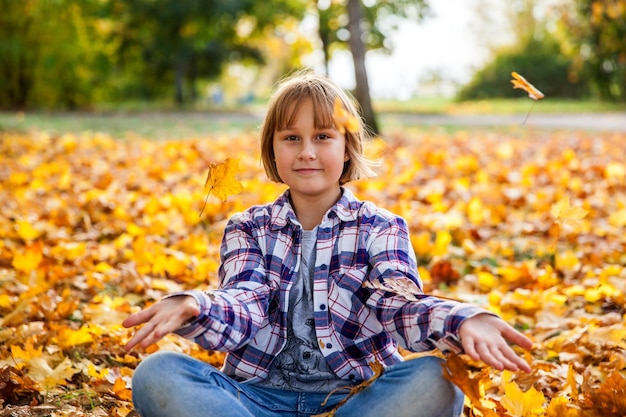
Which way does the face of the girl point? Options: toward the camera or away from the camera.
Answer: toward the camera

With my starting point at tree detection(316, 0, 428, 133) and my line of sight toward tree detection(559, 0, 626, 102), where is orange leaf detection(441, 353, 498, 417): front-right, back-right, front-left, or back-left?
back-right

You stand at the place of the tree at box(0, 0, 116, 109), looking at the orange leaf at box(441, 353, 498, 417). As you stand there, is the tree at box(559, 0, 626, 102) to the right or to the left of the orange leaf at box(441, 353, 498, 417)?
left

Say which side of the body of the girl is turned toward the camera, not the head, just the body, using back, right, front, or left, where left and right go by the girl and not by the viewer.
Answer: front

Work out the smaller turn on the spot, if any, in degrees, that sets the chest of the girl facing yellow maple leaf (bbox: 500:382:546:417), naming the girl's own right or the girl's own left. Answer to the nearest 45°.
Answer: approximately 90° to the girl's own left

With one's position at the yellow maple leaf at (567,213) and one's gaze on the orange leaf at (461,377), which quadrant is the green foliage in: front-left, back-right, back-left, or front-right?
back-right

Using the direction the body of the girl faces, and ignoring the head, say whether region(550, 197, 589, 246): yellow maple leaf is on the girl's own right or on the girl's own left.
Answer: on the girl's own left

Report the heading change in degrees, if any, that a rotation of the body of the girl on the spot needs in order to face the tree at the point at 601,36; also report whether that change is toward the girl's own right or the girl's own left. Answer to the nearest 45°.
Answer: approximately 135° to the girl's own left

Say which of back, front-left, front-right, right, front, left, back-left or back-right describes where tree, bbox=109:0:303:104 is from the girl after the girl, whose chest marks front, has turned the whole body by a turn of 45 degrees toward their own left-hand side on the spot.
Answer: back-left

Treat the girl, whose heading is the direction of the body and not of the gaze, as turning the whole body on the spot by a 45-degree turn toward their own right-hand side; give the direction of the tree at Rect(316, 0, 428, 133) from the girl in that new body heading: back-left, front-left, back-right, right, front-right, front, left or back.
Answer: back-right

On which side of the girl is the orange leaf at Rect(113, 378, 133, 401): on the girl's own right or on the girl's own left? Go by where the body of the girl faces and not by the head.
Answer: on the girl's own right

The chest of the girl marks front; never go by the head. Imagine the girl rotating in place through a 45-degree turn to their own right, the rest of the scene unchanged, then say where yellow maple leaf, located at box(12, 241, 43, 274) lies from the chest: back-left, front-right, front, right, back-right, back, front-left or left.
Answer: right
